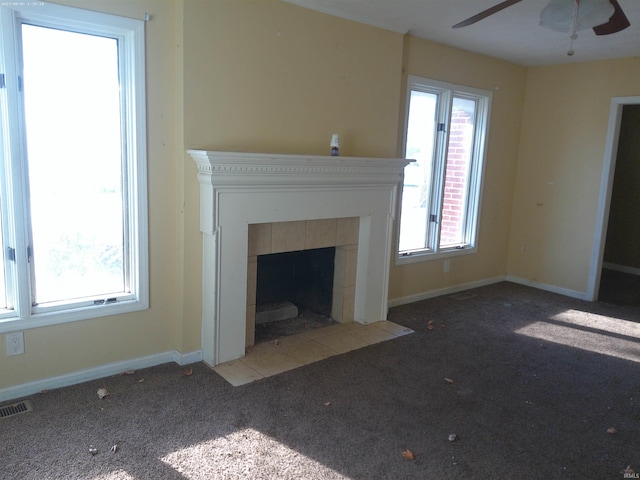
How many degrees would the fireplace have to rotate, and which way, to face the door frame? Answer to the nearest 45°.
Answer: approximately 90° to its left

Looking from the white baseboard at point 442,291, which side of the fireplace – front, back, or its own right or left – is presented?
left

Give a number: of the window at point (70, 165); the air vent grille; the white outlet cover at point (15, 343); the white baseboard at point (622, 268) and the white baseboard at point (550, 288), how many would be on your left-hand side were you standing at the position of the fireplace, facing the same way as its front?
2

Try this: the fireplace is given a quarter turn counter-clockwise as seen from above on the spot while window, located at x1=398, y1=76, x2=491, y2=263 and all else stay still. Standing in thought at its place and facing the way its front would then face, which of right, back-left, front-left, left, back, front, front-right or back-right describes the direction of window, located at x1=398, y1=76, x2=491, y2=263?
front

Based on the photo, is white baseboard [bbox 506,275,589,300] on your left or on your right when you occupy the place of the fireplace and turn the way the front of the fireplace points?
on your left

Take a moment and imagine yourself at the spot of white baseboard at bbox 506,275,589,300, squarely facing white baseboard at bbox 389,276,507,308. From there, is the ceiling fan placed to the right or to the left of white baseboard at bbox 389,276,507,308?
left

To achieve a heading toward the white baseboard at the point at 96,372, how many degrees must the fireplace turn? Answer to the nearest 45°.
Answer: approximately 90° to its right

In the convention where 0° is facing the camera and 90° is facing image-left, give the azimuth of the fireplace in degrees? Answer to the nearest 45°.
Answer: approximately 315°

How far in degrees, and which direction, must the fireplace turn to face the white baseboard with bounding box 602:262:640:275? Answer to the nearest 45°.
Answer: approximately 90° to its left

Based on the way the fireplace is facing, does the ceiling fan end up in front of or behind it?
in front

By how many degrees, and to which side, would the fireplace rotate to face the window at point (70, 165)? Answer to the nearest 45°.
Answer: approximately 90° to its right
